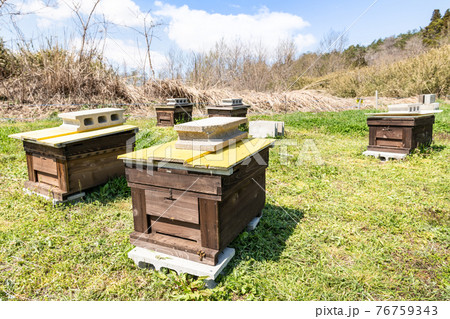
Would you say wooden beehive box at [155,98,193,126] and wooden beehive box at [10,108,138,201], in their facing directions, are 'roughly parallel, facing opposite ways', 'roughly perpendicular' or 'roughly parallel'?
roughly parallel

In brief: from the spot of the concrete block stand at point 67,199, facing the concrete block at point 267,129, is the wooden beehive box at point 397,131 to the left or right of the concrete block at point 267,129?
right

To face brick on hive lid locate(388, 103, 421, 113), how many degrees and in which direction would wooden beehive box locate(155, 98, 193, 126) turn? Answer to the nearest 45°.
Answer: approximately 90° to its left

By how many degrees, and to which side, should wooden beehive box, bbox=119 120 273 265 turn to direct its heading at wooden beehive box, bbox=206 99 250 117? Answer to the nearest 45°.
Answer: approximately 135° to its right

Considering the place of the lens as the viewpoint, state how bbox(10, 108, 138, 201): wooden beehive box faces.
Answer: facing the viewer and to the left of the viewer

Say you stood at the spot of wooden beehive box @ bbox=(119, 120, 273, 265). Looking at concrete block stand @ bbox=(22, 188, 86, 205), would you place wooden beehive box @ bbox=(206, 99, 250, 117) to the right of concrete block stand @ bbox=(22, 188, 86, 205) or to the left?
right

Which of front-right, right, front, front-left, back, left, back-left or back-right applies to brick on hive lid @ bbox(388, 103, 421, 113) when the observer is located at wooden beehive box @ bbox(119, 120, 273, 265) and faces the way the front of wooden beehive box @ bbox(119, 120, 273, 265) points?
back

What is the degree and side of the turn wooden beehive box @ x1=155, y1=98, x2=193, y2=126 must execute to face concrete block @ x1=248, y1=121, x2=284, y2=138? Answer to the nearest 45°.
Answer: approximately 90° to its left

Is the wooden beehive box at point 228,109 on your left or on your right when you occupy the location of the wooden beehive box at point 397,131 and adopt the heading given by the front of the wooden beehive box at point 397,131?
on your right

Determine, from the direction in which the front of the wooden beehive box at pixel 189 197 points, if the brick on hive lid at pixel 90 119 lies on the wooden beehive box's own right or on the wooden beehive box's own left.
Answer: on the wooden beehive box's own right

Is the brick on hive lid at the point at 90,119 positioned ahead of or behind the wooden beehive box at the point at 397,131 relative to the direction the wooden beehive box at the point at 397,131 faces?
ahead

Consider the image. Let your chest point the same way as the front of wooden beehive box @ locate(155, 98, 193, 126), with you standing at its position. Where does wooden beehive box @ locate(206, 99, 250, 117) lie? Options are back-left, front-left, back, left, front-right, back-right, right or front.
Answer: left

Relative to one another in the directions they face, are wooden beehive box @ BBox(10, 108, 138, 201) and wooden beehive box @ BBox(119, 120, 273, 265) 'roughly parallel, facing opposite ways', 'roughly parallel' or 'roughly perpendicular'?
roughly parallel
